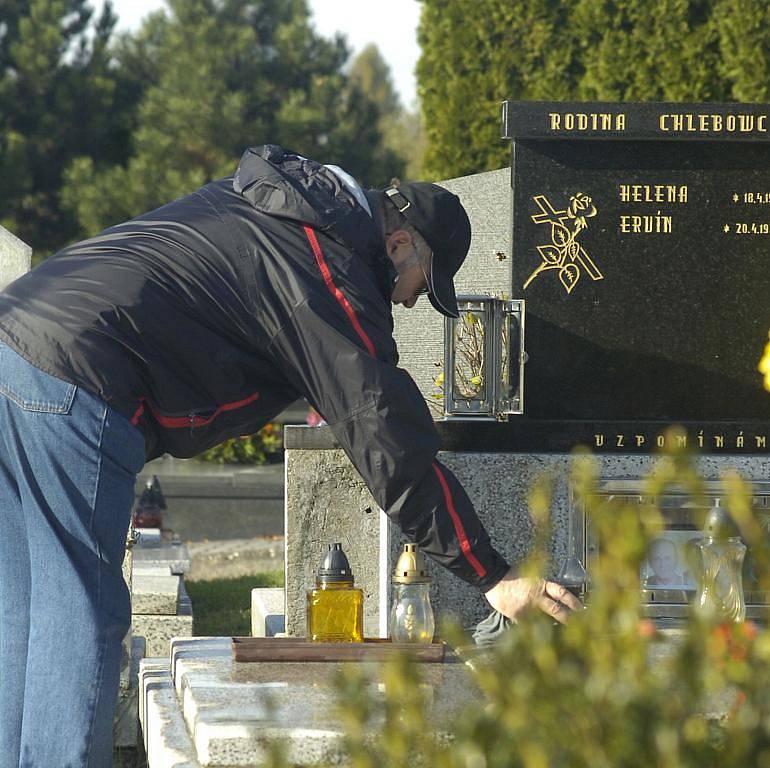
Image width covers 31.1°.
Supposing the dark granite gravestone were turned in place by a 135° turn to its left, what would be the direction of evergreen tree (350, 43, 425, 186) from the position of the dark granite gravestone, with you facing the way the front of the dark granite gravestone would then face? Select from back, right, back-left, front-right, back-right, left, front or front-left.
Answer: front-left

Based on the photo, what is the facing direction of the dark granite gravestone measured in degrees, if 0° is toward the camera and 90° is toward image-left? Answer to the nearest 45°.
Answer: approximately 0°

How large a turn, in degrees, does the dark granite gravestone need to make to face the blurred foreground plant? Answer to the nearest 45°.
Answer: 0° — it already faces it

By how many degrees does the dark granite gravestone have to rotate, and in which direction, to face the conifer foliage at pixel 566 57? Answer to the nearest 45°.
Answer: approximately 180°

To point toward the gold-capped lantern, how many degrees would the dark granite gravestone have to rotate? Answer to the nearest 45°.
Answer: approximately 45° to its right

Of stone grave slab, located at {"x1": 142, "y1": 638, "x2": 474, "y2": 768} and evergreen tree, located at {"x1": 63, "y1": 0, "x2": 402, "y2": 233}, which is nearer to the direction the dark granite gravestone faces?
the stone grave slab

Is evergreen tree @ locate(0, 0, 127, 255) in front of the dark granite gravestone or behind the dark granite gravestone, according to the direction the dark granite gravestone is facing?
behind

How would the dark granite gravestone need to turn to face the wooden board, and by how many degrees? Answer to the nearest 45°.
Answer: approximately 45° to its right
